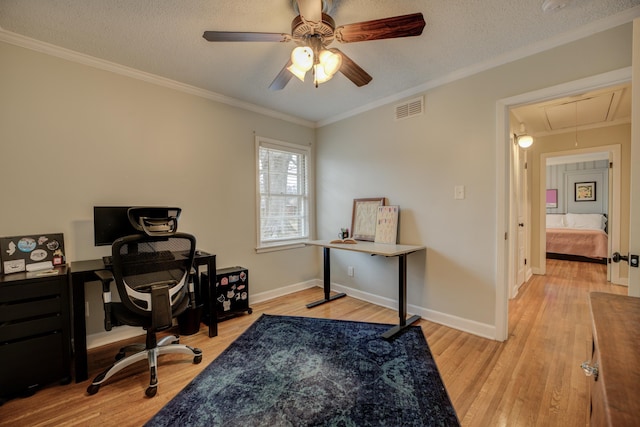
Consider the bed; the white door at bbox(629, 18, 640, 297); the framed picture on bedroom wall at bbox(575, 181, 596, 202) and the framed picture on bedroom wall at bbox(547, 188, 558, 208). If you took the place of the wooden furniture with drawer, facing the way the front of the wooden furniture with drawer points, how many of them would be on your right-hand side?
4

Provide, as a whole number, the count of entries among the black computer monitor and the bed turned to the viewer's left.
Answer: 0

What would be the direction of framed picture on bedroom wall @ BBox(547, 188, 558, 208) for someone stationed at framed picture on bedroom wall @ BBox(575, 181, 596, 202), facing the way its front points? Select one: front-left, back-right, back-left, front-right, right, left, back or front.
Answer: right

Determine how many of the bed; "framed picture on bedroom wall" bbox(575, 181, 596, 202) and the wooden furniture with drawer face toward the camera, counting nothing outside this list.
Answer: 2

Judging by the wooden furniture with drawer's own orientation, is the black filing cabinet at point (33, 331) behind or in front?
in front

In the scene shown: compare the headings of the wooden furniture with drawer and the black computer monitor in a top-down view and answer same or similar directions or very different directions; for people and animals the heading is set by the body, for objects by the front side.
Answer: very different directions

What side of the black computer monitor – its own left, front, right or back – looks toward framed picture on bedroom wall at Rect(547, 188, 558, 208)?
left

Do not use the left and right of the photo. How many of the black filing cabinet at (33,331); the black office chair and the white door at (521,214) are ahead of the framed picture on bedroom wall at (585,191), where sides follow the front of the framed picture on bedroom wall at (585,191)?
3

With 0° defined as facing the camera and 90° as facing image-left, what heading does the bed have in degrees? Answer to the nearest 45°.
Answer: approximately 0°

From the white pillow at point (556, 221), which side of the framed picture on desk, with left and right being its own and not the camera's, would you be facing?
back

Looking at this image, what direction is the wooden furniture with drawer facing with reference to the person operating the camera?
facing to the left of the viewer

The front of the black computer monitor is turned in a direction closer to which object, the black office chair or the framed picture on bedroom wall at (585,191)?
the black office chair
